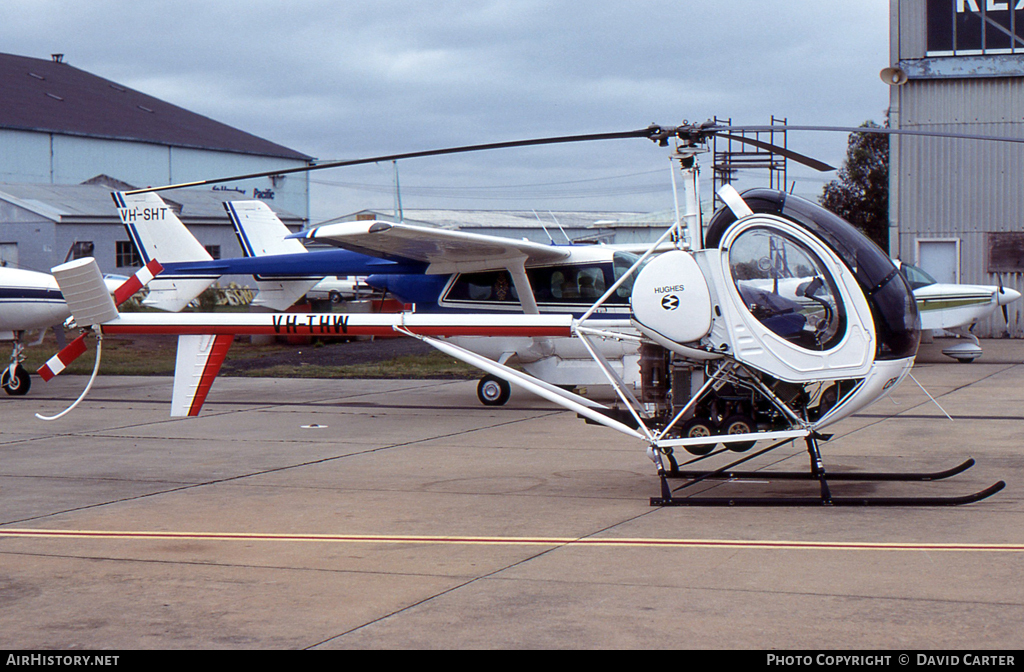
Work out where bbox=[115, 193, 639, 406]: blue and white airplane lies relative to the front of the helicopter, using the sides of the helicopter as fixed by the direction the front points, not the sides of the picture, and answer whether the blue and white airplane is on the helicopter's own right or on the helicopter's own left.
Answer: on the helicopter's own left

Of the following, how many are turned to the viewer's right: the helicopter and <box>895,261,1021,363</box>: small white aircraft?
2

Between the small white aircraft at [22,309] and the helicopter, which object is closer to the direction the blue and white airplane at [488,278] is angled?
the helicopter

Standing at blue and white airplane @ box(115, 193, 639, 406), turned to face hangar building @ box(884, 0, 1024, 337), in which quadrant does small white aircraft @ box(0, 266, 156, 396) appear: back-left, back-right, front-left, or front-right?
back-left

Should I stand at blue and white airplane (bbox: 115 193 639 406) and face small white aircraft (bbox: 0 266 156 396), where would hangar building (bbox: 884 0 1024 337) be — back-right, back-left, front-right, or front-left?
back-right

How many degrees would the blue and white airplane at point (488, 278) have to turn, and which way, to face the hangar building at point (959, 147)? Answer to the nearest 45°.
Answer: approximately 90° to its left

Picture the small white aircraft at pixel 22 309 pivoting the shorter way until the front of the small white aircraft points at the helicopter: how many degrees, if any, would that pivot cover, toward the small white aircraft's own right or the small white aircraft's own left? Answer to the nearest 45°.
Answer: approximately 45° to the small white aircraft's own right

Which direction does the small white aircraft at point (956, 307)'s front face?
to the viewer's right

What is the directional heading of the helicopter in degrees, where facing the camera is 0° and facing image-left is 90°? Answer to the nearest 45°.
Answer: approximately 270°

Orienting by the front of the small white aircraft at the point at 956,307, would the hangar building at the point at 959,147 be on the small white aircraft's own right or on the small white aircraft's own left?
on the small white aircraft's own left

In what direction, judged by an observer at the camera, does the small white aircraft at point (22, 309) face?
facing to the right of the viewer
